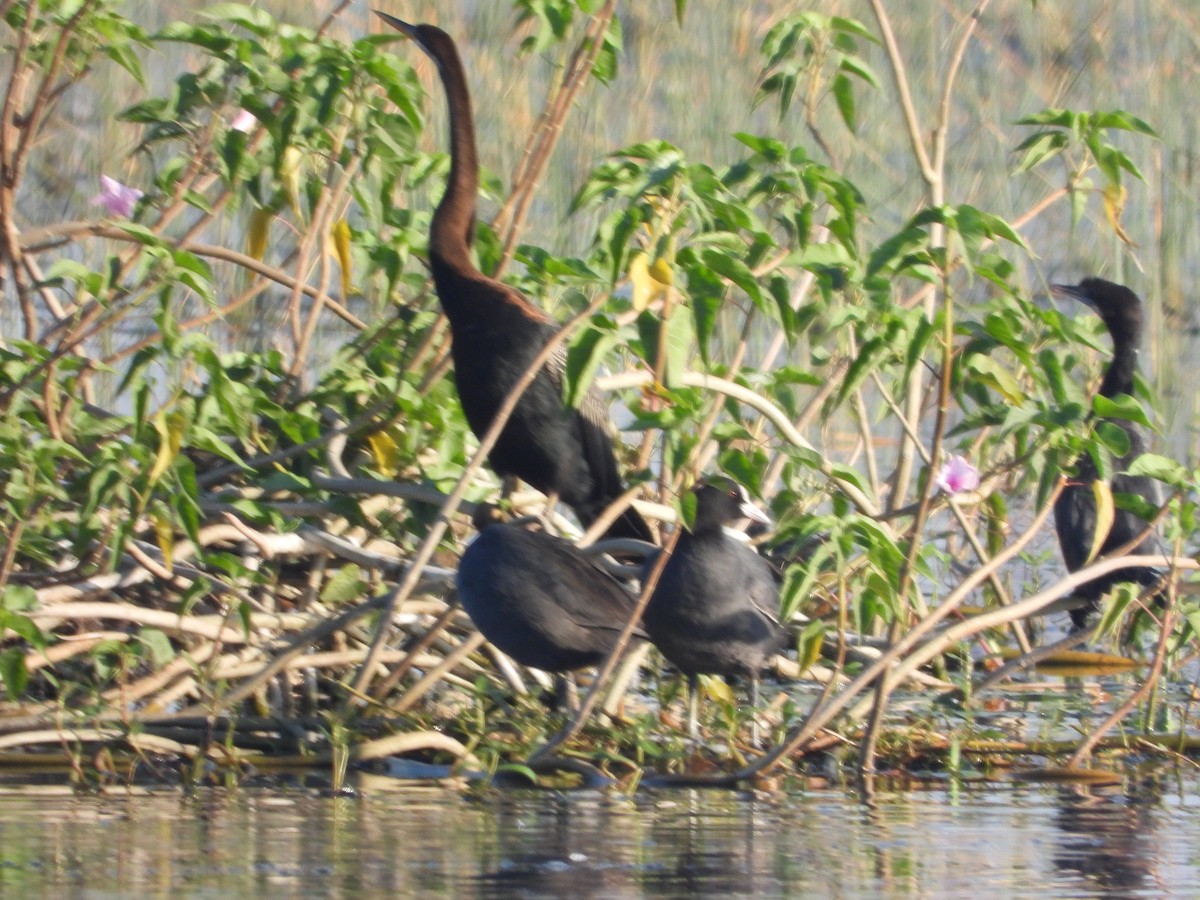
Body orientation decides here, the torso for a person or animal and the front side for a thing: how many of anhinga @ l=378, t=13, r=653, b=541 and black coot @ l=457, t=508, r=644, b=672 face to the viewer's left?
2

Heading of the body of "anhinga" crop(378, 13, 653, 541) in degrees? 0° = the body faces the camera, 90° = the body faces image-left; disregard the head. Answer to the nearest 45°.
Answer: approximately 90°

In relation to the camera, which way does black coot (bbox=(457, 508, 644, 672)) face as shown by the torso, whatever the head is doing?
to the viewer's left

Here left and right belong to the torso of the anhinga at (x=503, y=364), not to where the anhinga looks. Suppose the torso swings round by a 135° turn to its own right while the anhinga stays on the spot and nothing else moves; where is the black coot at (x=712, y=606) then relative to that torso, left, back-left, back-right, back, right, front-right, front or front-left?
right

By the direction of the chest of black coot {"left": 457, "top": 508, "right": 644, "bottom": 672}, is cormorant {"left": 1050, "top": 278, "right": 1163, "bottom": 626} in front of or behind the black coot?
behind
